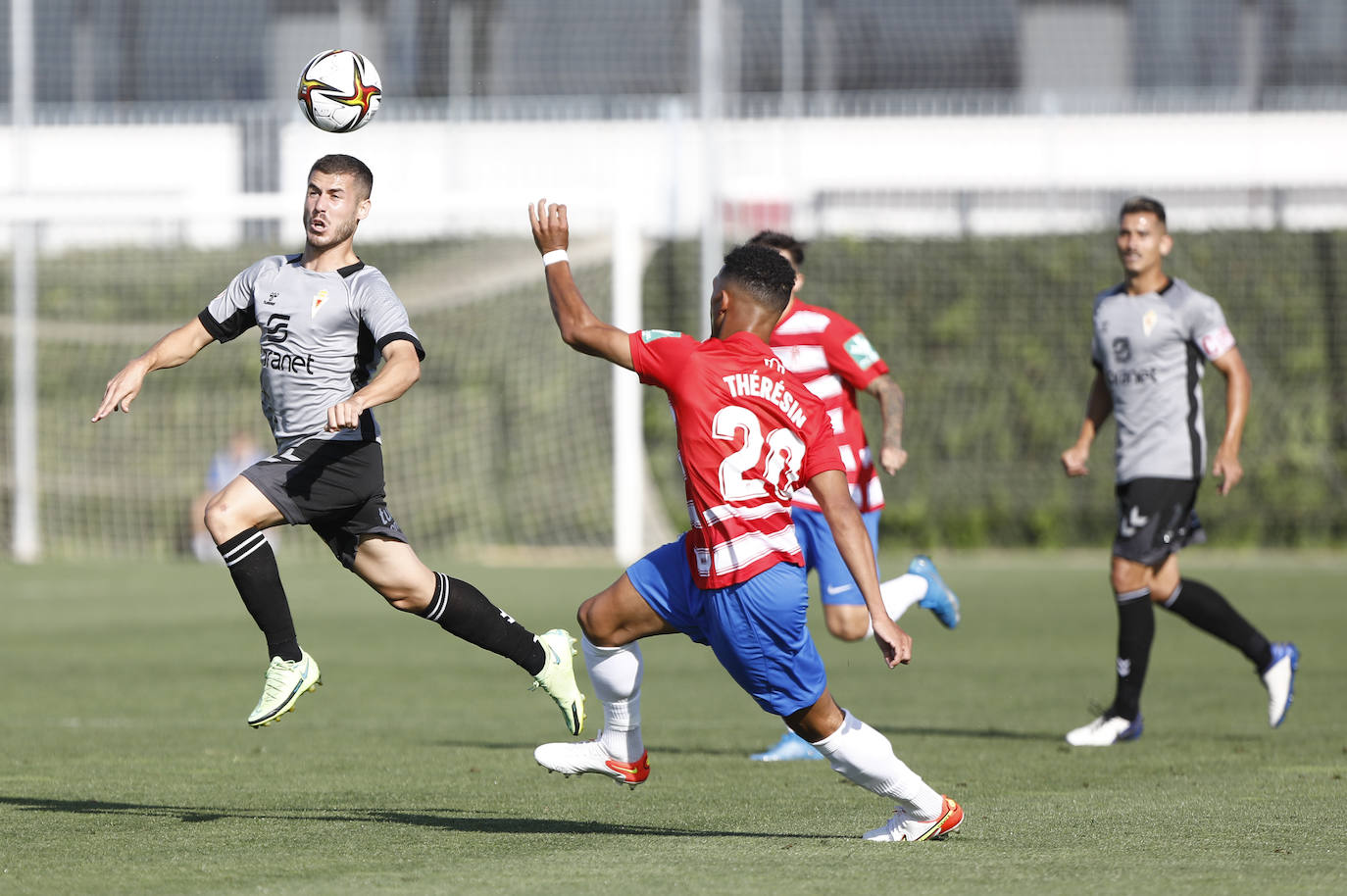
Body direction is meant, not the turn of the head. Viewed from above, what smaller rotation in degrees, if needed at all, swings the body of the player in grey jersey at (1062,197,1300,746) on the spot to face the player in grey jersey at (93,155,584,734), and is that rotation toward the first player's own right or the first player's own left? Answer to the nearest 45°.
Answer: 0° — they already face them

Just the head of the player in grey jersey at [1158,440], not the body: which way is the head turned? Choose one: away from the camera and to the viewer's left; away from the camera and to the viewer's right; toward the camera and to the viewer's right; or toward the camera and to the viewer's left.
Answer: toward the camera and to the viewer's left

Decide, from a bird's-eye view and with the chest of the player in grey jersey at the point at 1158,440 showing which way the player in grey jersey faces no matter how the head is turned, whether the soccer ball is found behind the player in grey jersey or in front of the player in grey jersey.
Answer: in front

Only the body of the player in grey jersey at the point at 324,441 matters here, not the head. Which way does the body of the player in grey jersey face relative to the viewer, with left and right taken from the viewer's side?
facing the viewer and to the left of the viewer

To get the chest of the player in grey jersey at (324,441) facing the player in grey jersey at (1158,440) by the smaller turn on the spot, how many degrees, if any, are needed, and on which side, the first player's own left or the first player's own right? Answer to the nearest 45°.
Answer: approximately 135° to the first player's own left

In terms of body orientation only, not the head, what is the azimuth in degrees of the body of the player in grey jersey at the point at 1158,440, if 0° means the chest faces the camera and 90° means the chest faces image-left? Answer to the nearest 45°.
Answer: approximately 45°

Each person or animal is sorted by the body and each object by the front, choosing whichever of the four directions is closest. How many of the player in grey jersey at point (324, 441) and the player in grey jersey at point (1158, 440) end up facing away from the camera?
0
